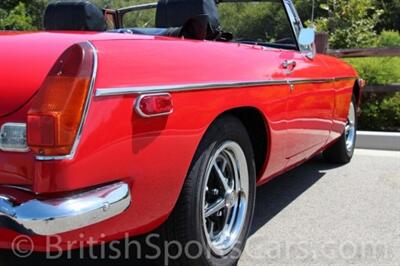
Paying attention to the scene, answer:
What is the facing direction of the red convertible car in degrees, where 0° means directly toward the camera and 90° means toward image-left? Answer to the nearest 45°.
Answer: approximately 225°

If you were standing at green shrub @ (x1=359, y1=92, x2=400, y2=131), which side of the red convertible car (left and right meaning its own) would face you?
front

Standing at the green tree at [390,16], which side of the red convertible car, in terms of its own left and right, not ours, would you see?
front
